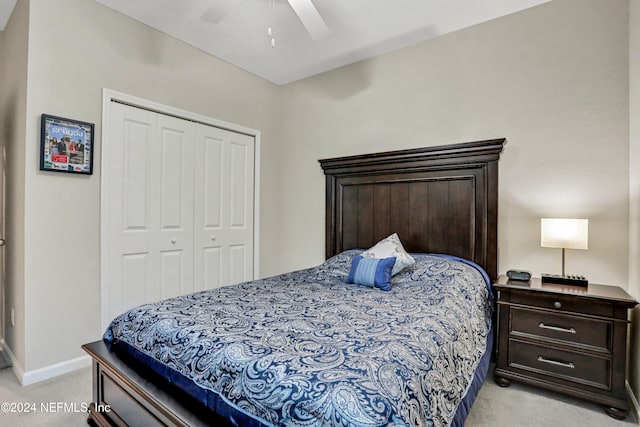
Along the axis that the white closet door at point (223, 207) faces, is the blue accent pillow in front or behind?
in front

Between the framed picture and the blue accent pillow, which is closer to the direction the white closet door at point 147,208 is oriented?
the blue accent pillow

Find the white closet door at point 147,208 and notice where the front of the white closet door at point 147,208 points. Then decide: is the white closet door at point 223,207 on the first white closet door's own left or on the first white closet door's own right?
on the first white closet door's own left

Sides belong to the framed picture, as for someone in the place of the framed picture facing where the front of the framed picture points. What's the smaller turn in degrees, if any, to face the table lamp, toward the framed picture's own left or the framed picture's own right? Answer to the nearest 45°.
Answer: approximately 45° to the framed picture's own left

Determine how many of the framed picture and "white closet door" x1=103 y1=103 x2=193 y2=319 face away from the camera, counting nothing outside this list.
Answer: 0

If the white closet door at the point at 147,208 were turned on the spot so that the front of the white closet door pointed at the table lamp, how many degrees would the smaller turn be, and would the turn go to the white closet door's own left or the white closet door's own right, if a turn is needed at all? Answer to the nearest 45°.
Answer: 0° — it already faces it

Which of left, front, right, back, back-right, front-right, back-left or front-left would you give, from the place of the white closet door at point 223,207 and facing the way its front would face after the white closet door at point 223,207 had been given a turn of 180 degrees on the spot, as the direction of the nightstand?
back

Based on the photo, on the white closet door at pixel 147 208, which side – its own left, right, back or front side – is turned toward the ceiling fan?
front

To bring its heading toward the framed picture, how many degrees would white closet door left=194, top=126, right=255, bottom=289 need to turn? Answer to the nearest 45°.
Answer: approximately 90° to its right

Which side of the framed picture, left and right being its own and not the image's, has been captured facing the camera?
front

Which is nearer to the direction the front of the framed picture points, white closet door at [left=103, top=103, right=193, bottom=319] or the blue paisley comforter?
the blue paisley comforter

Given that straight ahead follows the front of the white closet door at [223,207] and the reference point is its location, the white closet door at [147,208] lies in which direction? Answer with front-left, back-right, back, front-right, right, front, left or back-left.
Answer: right

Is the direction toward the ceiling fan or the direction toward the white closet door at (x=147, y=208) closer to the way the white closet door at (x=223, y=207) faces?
the ceiling fan
